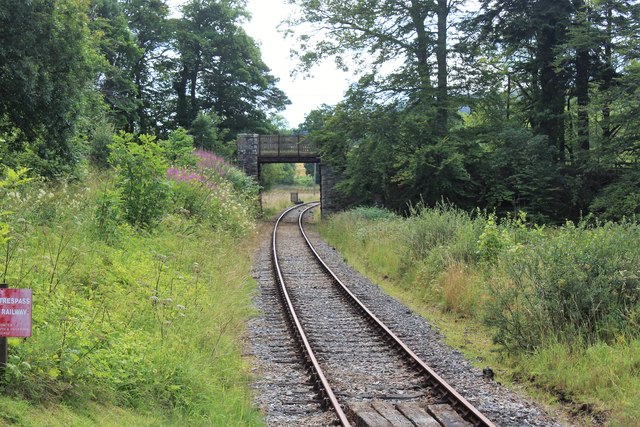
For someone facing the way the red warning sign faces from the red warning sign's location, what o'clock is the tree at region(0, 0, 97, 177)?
The tree is roughly at 6 o'clock from the red warning sign.

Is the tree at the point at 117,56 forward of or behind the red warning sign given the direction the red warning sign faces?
behind

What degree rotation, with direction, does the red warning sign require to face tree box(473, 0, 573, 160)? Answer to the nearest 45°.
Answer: approximately 135° to its left

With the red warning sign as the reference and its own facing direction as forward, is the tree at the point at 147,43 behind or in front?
behind

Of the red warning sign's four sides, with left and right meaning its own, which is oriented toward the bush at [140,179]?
back

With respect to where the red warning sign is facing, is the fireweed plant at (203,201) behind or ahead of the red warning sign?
behind

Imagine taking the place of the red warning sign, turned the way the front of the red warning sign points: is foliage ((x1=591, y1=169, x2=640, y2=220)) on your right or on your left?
on your left

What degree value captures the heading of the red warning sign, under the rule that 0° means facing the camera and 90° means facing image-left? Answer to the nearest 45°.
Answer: approximately 0°

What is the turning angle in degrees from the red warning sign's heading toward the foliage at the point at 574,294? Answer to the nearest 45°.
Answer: approximately 90° to its left
